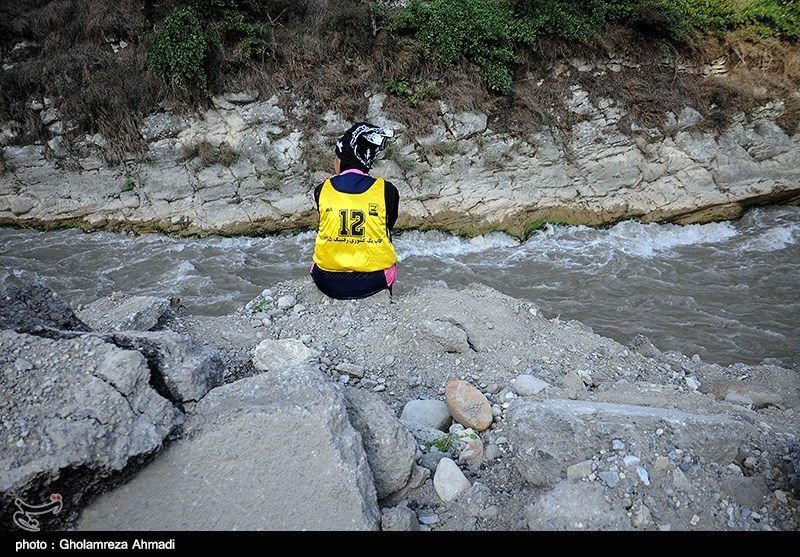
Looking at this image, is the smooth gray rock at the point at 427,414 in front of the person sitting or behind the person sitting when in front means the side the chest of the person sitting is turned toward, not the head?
behind

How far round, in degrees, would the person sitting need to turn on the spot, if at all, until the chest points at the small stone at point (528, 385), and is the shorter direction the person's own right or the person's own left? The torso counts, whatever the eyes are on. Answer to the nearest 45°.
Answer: approximately 135° to the person's own right

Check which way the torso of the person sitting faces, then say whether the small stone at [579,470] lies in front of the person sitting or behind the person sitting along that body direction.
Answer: behind

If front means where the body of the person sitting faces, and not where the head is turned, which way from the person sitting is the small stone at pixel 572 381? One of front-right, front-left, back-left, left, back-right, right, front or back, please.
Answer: back-right

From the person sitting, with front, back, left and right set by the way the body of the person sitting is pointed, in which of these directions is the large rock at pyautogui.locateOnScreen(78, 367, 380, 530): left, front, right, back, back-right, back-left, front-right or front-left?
back

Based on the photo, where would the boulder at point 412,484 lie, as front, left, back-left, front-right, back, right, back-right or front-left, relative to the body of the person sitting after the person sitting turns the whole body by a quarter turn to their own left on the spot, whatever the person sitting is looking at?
left

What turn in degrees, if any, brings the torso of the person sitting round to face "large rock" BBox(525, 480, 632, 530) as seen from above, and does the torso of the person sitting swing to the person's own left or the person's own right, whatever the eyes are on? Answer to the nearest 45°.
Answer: approximately 180°

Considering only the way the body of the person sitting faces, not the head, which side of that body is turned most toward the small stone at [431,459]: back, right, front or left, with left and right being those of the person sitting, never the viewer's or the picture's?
back

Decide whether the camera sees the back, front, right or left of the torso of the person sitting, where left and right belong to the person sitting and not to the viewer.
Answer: back

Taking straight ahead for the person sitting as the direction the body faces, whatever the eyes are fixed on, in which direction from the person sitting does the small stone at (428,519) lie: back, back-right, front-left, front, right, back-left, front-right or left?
back

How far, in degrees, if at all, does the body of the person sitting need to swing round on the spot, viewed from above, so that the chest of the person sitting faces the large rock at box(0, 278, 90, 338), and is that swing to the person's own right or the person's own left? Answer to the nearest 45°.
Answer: approximately 135° to the person's own left

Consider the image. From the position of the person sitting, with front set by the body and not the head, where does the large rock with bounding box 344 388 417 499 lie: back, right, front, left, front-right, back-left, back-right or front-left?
back
